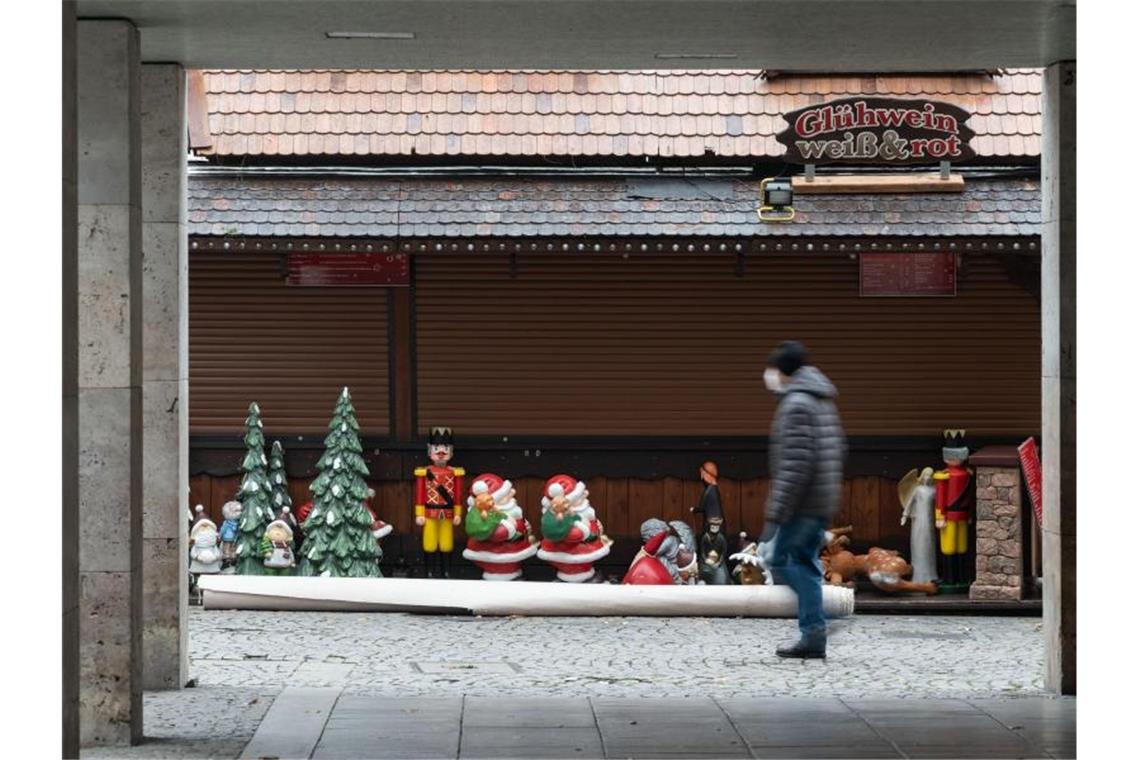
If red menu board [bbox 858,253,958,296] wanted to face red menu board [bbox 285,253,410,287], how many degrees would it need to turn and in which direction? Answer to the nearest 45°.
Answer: approximately 90° to its right

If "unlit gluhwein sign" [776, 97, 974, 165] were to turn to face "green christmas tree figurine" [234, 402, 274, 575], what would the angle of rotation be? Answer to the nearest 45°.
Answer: approximately 90° to its right

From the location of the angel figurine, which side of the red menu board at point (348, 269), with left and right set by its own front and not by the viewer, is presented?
left

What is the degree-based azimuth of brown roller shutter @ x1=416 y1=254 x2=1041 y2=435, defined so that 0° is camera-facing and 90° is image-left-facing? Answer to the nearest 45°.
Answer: approximately 0°

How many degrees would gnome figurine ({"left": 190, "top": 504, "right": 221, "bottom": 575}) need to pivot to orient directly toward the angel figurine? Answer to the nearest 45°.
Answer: approximately 90° to its left

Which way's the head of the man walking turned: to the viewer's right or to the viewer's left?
to the viewer's left

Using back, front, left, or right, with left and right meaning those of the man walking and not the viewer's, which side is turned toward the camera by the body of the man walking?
left
